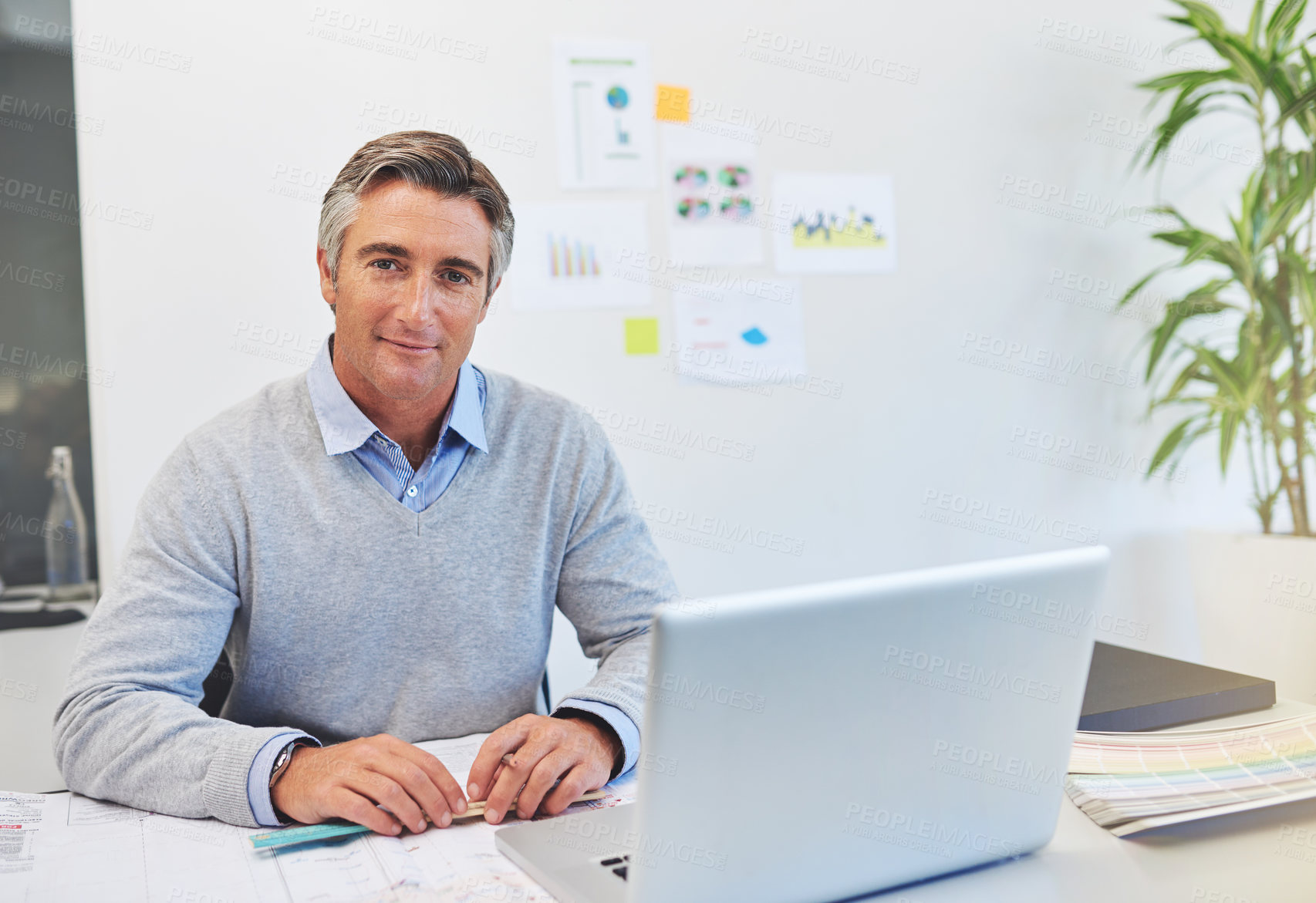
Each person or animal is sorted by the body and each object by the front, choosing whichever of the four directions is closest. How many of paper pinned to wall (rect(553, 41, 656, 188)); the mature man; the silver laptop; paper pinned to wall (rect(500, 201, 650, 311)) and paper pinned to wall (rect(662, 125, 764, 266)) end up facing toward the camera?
4

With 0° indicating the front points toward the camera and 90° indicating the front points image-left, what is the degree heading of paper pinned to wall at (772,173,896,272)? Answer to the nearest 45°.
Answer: approximately 0°

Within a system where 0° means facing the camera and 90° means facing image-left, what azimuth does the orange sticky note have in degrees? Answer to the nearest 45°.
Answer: approximately 0°

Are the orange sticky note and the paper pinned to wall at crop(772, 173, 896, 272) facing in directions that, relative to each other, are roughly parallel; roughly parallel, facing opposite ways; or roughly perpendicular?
roughly parallel

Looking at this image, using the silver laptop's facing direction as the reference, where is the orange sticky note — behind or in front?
in front

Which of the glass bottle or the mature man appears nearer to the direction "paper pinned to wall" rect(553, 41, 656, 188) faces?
the mature man

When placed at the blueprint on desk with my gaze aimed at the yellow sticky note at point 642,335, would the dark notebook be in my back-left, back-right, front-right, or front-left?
front-right

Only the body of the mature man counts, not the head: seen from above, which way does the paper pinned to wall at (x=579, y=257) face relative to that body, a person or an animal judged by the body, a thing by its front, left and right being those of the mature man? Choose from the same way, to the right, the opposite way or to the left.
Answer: the same way

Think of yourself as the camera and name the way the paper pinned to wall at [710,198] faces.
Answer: facing the viewer

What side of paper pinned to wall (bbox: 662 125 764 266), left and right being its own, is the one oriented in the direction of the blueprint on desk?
front

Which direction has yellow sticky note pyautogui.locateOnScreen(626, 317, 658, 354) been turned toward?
toward the camera

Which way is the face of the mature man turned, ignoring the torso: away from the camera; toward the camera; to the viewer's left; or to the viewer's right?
toward the camera

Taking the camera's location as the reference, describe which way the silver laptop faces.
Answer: facing away from the viewer and to the left of the viewer

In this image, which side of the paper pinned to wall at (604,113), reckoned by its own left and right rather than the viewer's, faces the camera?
front

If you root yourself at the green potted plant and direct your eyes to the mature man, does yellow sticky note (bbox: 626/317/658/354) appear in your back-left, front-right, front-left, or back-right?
front-right

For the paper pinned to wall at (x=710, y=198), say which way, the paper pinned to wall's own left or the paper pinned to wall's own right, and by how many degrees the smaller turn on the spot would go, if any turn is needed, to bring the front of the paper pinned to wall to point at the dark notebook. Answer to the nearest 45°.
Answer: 0° — it already faces it
